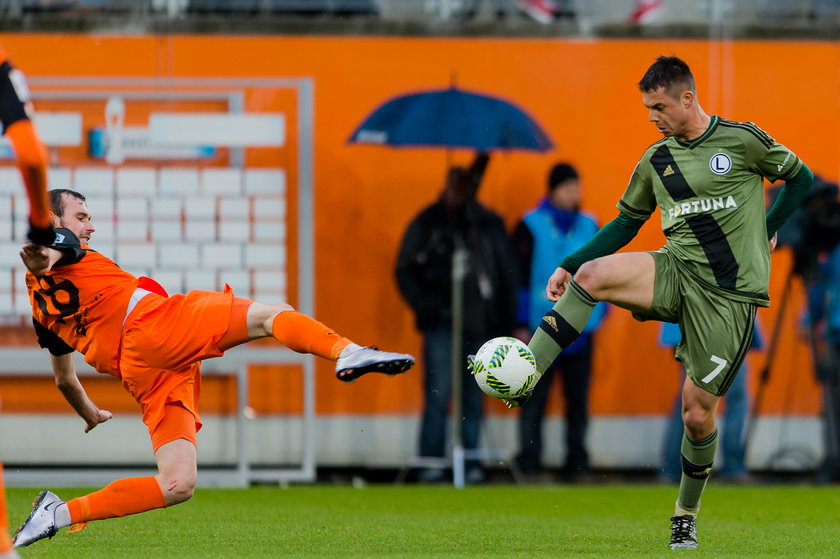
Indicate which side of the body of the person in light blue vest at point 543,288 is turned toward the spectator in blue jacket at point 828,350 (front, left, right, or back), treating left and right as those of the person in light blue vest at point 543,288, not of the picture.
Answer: left

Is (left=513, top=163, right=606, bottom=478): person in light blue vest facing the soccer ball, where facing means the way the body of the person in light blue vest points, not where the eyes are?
yes

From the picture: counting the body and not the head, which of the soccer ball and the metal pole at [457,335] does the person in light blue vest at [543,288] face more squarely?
the soccer ball

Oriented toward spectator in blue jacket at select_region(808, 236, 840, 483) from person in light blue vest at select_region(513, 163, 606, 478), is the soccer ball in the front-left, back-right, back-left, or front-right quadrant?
back-right

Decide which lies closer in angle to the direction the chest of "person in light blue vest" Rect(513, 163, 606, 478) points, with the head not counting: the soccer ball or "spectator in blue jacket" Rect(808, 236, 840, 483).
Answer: the soccer ball

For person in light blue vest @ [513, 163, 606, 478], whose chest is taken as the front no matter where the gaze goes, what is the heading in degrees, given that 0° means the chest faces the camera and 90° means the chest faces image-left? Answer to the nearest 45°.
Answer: approximately 0°

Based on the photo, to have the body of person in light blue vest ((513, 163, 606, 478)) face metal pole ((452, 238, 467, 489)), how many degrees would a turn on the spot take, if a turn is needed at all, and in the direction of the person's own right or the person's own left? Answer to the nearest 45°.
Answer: approximately 90° to the person's own right
